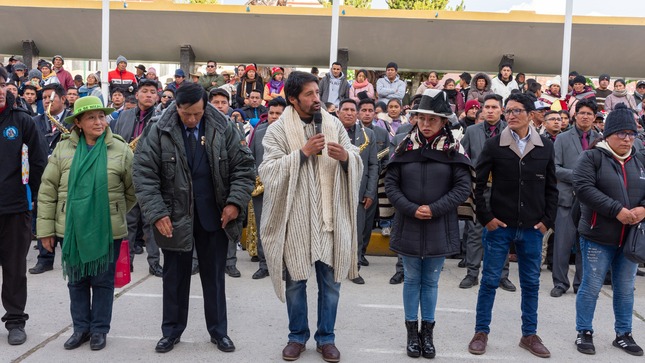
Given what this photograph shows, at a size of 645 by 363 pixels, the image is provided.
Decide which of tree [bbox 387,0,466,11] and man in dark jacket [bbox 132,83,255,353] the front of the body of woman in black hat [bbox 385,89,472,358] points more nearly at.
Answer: the man in dark jacket

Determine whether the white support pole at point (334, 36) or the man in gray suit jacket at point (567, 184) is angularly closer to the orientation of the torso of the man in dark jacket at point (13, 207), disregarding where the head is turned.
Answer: the man in gray suit jacket

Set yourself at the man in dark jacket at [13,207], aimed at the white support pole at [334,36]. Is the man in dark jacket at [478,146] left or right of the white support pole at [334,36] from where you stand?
right

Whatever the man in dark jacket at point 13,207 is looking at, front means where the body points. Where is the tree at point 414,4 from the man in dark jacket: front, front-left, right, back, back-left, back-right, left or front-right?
back-left

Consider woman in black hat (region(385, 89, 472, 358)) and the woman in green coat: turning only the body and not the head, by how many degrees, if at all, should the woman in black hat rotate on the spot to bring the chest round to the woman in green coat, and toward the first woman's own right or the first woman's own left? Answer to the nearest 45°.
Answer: approximately 90° to the first woman's own right

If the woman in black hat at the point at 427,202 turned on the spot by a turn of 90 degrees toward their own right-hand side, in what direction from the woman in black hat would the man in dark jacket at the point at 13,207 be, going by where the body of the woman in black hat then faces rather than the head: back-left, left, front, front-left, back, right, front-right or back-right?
front

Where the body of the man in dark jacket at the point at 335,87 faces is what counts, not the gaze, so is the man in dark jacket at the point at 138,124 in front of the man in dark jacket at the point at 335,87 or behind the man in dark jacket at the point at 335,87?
in front
